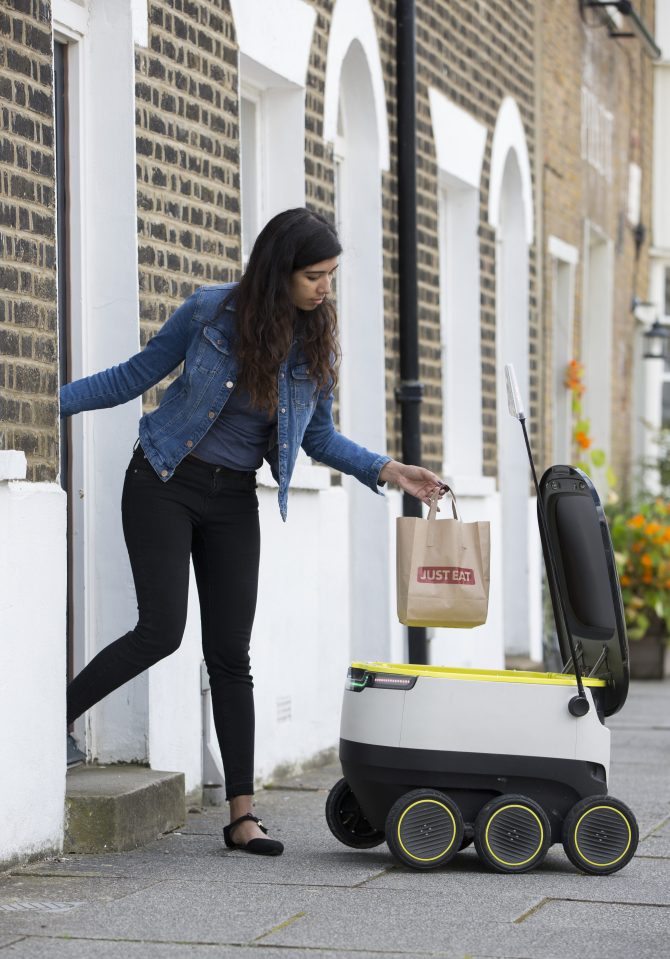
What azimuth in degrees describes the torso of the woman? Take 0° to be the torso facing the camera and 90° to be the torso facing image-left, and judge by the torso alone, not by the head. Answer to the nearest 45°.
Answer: approximately 315°

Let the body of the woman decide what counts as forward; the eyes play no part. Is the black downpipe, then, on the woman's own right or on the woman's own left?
on the woman's own left

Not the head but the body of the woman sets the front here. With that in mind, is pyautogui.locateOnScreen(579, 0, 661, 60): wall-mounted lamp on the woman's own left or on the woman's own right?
on the woman's own left

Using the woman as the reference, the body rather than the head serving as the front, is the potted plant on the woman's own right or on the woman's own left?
on the woman's own left
